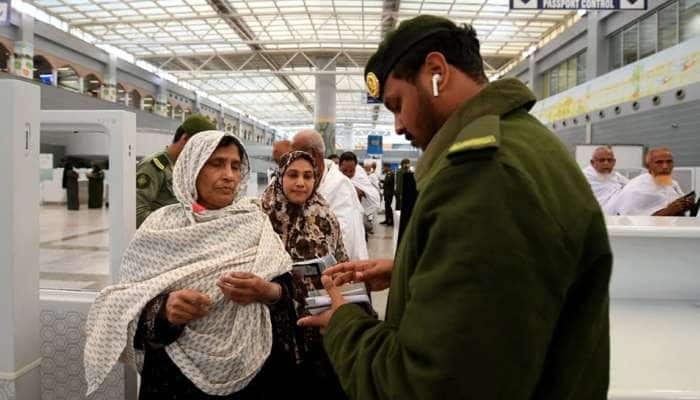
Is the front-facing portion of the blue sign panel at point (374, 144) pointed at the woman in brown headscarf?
yes

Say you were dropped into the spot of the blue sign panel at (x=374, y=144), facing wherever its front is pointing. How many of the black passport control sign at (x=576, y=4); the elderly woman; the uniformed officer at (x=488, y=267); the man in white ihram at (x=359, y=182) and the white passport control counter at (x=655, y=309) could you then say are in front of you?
5

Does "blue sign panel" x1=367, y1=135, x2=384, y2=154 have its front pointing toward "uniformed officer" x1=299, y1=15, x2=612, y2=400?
yes

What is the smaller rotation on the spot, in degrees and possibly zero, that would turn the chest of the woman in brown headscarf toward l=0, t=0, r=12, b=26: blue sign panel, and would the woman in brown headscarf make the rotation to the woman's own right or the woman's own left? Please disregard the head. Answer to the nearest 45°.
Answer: approximately 135° to the woman's own right

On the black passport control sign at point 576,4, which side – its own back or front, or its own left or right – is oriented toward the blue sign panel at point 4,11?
right

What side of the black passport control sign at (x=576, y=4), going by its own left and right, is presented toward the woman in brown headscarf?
front

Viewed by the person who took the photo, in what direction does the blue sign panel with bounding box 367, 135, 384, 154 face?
facing the viewer

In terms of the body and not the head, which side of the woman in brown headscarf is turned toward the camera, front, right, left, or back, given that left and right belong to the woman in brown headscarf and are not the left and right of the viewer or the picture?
front

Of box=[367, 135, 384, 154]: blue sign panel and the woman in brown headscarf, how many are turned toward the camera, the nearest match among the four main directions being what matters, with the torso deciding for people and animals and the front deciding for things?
2

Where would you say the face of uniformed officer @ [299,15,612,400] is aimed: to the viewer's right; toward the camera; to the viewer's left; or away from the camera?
to the viewer's left

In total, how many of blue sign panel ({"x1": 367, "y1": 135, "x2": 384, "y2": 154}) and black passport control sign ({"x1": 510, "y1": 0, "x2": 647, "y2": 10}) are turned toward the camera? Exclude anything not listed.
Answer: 2

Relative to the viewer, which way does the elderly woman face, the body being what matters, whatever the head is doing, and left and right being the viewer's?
facing the viewer and to the right of the viewer
